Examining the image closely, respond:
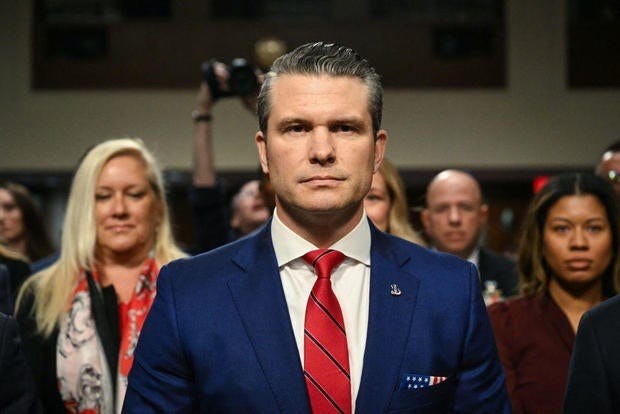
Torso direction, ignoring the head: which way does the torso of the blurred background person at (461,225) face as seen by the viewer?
toward the camera

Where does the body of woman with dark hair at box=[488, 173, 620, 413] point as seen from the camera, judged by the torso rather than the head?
toward the camera

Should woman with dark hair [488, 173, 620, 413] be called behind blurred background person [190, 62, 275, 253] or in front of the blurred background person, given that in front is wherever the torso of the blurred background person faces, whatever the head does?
in front

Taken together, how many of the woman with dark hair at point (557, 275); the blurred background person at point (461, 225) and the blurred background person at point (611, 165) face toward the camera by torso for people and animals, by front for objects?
3

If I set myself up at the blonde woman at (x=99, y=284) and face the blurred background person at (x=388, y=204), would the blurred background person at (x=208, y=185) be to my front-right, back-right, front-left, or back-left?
front-left

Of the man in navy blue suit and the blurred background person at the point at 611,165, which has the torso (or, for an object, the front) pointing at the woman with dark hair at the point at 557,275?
the blurred background person

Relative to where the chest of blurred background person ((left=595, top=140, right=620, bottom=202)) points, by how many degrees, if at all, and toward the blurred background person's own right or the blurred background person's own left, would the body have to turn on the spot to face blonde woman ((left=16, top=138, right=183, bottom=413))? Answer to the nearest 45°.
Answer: approximately 45° to the blurred background person's own right

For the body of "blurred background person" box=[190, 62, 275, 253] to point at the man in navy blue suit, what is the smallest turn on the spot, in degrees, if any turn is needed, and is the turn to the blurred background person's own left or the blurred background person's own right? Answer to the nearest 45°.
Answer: approximately 45° to the blurred background person's own right

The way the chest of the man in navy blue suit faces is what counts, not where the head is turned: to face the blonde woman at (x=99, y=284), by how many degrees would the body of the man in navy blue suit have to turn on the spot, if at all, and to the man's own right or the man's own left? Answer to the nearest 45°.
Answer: approximately 135° to the man's own right

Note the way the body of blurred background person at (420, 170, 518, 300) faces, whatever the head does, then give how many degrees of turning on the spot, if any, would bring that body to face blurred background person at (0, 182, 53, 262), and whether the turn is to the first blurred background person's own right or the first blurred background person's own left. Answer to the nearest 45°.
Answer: approximately 90° to the first blurred background person's own right

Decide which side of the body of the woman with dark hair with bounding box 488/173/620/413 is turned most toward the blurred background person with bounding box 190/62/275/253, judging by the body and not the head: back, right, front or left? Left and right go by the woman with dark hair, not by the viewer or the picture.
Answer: right
